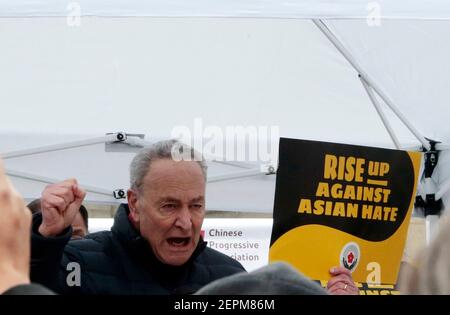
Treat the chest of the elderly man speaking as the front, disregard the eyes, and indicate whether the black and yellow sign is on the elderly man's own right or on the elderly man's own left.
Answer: on the elderly man's own left

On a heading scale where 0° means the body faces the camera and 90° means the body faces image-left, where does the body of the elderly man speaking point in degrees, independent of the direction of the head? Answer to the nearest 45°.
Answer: approximately 315°

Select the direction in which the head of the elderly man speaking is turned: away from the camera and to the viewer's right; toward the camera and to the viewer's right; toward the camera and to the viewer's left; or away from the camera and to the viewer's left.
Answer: toward the camera and to the viewer's right
